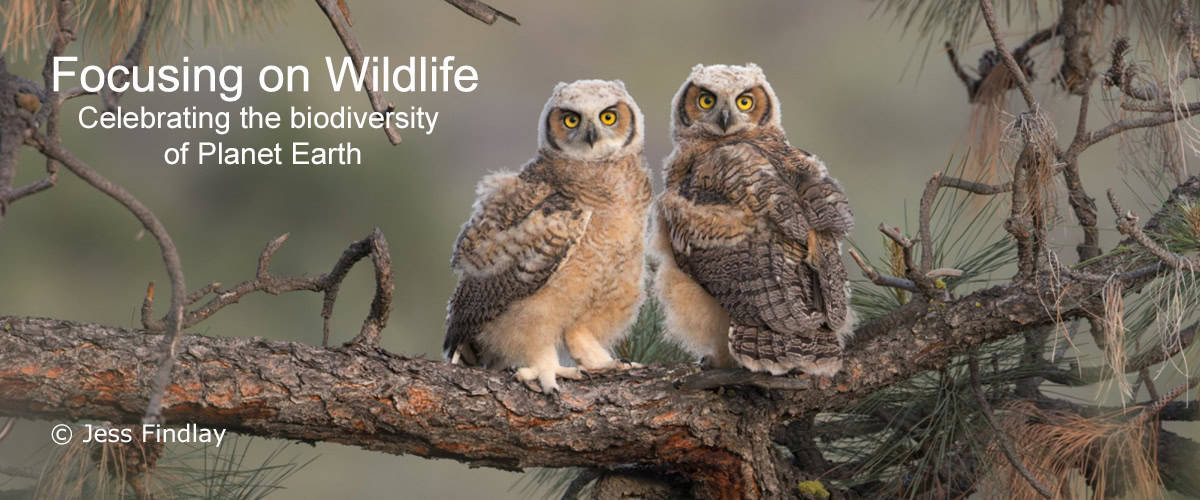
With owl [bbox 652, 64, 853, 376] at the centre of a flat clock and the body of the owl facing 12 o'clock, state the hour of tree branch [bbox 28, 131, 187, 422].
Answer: The tree branch is roughly at 9 o'clock from the owl.

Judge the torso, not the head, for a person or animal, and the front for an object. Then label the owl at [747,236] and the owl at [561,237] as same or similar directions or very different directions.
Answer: very different directions

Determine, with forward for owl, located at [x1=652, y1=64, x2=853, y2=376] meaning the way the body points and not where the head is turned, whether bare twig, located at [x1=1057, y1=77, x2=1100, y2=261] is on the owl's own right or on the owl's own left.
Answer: on the owl's own right

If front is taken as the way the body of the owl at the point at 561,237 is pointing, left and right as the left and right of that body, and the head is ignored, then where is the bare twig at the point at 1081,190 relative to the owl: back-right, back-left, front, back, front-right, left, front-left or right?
front-left

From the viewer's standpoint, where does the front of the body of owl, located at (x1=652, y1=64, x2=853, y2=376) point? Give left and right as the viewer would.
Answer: facing away from the viewer and to the left of the viewer

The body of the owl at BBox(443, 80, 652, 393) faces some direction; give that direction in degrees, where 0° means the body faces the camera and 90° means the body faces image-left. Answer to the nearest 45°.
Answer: approximately 315°

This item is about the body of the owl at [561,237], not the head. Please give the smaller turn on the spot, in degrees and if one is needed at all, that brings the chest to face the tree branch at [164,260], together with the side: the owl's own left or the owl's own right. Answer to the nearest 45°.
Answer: approximately 90° to the owl's own right
